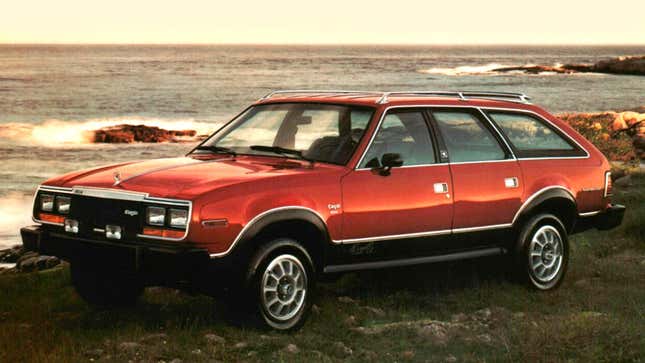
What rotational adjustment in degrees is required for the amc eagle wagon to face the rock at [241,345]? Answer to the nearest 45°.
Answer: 0° — it already faces it

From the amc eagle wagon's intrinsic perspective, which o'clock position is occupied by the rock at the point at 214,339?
The rock is roughly at 12 o'clock from the amc eagle wagon.

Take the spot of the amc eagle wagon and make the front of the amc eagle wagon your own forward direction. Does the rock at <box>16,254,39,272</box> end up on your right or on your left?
on your right

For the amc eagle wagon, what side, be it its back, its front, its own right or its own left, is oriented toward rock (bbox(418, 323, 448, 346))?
left

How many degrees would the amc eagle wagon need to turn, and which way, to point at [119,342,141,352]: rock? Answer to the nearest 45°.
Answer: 0° — it already faces it

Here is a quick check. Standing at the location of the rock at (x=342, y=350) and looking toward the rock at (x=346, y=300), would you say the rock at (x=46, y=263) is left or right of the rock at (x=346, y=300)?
left

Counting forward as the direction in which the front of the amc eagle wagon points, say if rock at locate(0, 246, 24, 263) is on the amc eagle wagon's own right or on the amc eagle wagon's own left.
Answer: on the amc eagle wagon's own right

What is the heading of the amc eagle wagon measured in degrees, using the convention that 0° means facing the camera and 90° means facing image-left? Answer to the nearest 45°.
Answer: approximately 45°
